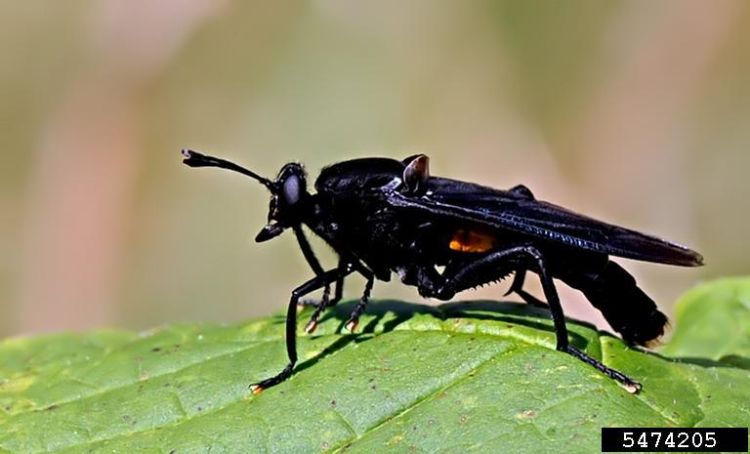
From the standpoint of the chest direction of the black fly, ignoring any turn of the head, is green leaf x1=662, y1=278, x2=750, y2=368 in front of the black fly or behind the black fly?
behind

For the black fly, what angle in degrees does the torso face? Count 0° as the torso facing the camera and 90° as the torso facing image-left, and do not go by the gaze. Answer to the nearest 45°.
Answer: approximately 90°
